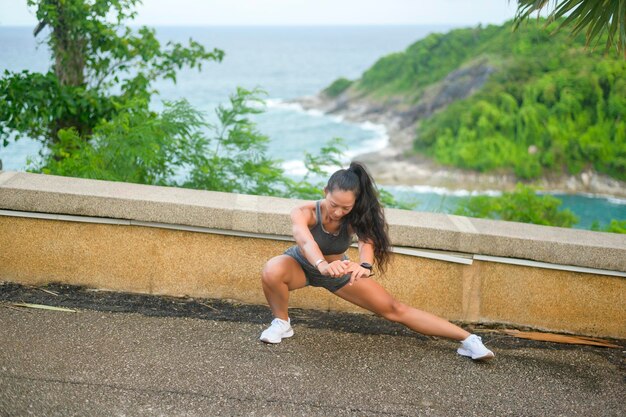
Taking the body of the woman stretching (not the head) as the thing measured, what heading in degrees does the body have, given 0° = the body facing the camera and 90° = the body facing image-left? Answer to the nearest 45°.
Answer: approximately 0°

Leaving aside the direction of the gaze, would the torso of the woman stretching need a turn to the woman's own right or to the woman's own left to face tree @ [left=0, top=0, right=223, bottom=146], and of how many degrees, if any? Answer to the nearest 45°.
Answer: approximately 135° to the woman's own right
